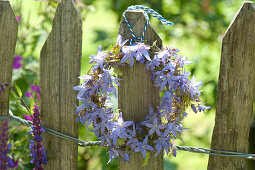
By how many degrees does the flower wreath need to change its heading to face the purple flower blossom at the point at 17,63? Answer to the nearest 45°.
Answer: approximately 135° to its right

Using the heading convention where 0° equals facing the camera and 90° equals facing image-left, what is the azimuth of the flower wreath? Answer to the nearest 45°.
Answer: approximately 0°

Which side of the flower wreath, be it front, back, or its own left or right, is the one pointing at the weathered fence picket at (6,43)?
right
